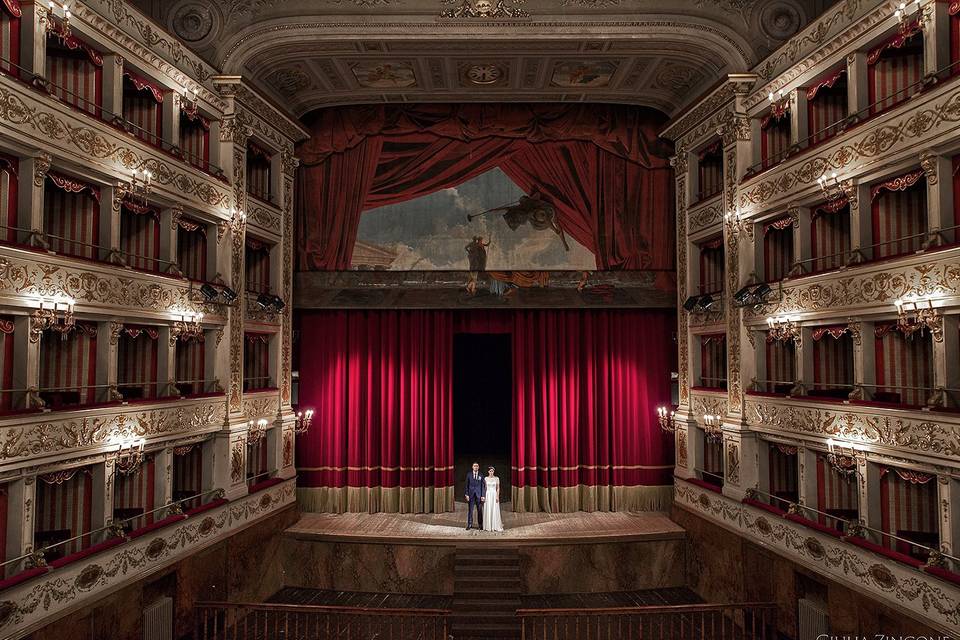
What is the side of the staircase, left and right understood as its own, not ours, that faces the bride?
back

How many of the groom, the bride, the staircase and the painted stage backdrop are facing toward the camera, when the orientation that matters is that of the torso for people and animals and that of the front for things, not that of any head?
4

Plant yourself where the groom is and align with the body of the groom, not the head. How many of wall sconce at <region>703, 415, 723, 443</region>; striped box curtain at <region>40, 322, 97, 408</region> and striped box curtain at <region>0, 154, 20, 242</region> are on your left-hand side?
1

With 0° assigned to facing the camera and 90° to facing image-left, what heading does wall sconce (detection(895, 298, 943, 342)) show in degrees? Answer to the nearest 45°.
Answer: approximately 45°

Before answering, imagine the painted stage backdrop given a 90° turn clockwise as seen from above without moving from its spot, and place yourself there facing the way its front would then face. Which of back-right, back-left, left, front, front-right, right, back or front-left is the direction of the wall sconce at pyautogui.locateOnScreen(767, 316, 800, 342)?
back-left

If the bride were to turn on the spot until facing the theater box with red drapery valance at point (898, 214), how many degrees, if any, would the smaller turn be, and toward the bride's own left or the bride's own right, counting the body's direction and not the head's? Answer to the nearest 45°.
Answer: approximately 45° to the bride's own left

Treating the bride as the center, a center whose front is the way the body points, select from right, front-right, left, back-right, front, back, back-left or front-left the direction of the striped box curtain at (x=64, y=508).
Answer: front-right

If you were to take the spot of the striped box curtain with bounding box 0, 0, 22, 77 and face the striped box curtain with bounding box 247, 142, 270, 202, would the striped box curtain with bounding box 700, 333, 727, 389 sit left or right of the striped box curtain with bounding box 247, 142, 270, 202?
right

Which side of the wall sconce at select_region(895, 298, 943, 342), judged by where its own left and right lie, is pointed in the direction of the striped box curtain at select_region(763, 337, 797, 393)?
right

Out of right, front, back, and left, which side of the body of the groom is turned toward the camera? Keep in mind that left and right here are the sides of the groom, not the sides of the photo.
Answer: front

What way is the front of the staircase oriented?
toward the camera

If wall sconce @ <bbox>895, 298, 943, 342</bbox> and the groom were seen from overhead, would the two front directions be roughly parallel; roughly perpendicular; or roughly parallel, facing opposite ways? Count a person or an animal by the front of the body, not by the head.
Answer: roughly perpendicular
